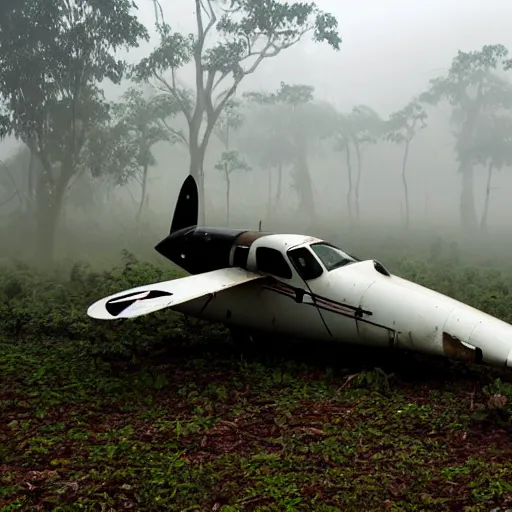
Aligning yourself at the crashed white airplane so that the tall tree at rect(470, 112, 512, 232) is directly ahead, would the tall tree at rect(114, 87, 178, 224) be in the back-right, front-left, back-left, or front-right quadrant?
front-left

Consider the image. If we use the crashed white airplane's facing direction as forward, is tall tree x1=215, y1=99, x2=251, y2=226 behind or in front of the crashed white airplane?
behind

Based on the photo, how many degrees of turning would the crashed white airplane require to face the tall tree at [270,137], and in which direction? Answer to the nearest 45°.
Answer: approximately 135° to its left

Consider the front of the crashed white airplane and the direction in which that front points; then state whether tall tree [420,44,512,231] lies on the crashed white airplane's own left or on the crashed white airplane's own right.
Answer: on the crashed white airplane's own left

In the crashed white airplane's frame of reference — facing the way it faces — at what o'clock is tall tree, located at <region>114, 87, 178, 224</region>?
The tall tree is roughly at 7 o'clock from the crashed white airplane.

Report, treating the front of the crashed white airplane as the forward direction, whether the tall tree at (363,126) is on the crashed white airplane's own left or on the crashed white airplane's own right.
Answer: on the crashed white airplane's own left

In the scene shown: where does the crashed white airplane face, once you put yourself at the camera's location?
facing the viewer and to the right of the viewer

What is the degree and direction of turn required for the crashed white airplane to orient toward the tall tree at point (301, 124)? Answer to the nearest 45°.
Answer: approximately 135° to its left

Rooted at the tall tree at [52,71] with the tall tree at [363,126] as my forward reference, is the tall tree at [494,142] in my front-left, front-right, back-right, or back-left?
front-right

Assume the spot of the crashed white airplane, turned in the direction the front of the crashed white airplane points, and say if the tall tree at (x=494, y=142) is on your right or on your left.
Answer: on your left

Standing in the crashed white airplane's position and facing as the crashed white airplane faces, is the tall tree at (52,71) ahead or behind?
behind
